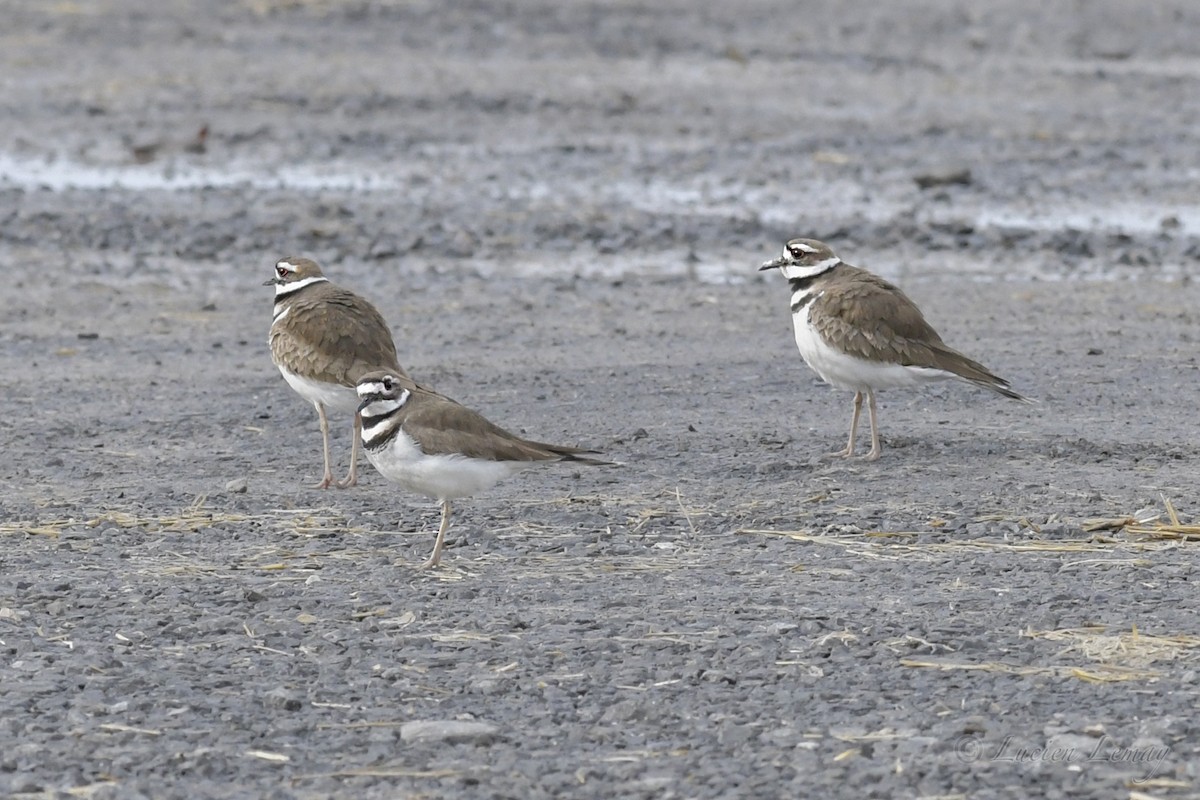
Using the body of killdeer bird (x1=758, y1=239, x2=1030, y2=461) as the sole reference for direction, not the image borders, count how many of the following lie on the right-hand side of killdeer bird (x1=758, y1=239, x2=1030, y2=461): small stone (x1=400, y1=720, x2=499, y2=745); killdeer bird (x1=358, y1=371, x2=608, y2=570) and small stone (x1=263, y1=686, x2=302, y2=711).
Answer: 0

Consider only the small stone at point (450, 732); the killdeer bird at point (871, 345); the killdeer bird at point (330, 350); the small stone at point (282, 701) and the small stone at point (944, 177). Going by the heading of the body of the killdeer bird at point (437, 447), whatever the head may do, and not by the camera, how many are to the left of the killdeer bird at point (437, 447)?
2

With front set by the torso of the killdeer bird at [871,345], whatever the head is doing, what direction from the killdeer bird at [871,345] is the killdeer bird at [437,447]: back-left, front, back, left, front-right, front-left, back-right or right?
front-left

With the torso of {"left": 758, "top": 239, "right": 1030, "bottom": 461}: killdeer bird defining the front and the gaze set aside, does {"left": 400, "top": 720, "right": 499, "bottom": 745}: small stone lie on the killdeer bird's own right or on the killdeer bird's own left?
on the killdeer bird's own left

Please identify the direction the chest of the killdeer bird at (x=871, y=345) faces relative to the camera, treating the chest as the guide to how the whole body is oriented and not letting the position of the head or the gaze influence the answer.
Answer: to the viewer's left

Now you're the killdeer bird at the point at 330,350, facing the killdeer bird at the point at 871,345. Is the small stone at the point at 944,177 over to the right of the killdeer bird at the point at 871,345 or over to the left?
left

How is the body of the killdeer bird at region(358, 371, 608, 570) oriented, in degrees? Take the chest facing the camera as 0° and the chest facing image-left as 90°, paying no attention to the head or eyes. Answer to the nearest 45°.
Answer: approximately 90°

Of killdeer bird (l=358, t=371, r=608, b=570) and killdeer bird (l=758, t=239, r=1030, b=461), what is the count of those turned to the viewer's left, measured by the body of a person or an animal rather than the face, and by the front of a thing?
2

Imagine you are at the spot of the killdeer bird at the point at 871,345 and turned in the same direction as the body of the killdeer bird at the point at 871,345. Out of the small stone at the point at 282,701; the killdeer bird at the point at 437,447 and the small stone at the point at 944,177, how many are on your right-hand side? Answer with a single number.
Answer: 1

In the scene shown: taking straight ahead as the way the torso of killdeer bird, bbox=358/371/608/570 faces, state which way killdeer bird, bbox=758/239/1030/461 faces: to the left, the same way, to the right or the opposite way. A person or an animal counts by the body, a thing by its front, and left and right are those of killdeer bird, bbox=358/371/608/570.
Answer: the same way

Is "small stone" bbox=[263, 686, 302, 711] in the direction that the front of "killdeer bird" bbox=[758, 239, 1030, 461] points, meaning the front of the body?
no

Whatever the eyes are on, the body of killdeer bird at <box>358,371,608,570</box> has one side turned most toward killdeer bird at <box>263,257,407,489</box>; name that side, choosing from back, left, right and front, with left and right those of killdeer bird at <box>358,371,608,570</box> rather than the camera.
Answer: right

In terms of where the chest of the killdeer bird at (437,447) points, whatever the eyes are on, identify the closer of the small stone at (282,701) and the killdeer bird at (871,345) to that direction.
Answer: the small stone

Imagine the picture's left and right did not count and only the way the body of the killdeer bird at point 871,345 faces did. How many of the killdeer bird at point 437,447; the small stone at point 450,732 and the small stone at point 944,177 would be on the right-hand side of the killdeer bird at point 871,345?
1

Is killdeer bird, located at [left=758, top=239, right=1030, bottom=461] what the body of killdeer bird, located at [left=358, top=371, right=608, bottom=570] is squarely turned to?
no

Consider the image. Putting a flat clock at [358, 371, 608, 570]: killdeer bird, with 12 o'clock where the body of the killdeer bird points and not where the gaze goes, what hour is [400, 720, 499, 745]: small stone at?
The small stone is roughly at 9 o'clock from the killdeer bird.
